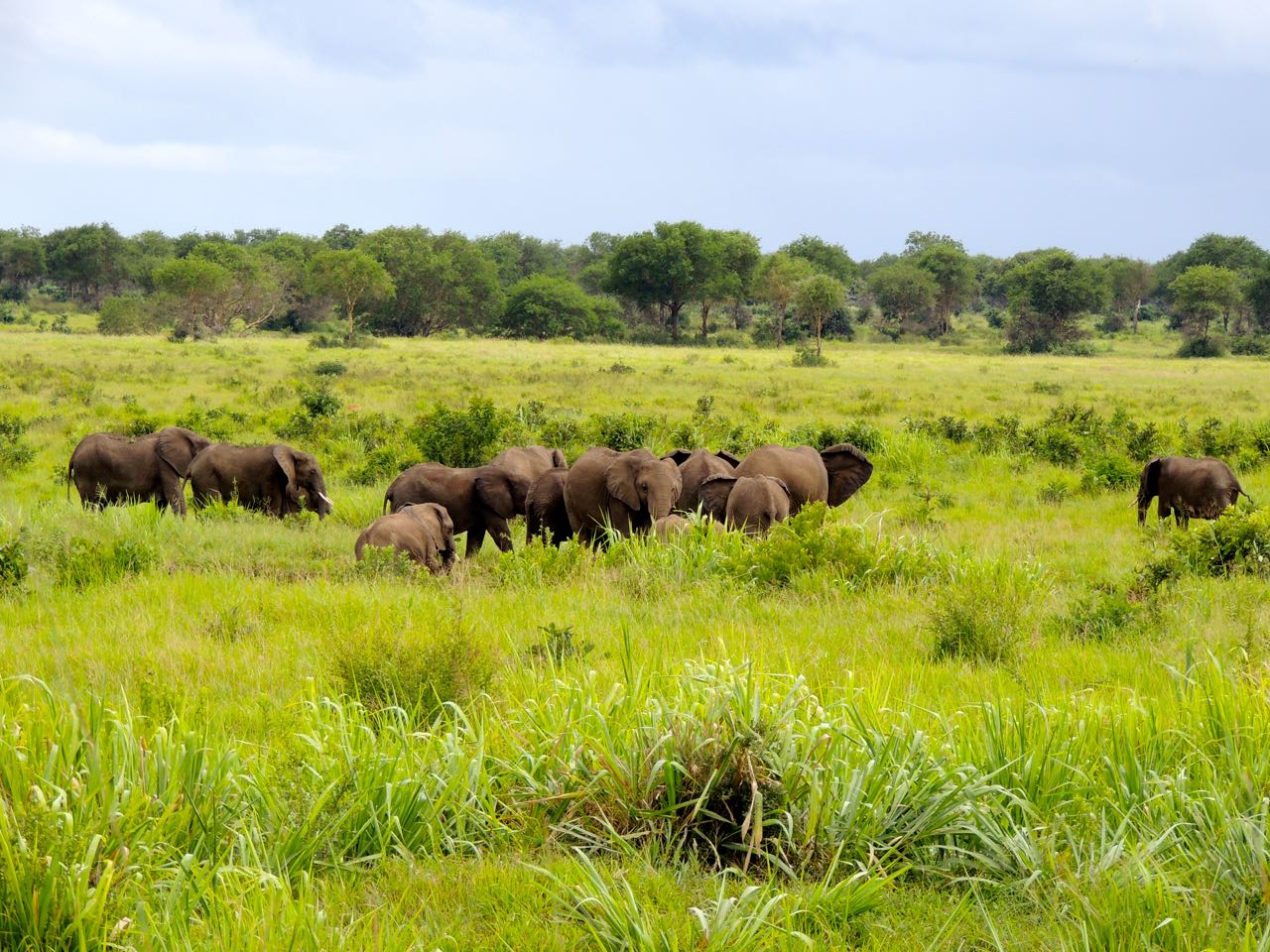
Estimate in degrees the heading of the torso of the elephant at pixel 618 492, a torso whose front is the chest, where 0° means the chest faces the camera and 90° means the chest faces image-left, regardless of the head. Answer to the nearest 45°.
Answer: approximately 315°

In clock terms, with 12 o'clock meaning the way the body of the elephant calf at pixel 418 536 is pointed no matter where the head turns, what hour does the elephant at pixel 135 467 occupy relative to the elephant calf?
The elephant is roughly at 8 o'clock from the elephant calf.

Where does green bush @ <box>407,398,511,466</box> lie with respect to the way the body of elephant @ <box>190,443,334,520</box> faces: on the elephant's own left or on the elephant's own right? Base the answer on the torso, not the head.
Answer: on the elephant's own left

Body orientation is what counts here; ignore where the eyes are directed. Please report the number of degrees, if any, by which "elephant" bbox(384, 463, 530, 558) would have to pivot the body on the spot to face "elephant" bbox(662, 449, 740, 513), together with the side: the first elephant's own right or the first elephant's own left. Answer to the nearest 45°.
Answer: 0° — it already faces it

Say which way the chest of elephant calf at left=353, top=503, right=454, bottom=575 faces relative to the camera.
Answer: to the viewer's right

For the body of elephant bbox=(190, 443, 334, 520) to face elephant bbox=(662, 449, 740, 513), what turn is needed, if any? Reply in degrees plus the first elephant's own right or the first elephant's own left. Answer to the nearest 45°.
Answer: approximately 45° to the first elephant's own right

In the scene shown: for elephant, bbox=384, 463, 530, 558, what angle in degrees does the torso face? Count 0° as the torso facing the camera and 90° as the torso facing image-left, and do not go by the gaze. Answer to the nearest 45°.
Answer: approximately 270°

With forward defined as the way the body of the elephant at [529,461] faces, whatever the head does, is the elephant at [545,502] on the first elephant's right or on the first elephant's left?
on the first elephant's right

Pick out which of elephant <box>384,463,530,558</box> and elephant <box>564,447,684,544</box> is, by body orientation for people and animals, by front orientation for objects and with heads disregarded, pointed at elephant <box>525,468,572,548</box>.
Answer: elephant <box>384,463,530,558</box>

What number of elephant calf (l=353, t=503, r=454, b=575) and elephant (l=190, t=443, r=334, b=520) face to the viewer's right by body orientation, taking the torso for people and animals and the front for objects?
2

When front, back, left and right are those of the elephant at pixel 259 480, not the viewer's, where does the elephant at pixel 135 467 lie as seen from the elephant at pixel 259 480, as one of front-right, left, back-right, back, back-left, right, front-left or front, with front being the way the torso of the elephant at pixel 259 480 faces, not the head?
back-left

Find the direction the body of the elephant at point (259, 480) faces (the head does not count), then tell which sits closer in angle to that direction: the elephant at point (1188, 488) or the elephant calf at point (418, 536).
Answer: the elephant

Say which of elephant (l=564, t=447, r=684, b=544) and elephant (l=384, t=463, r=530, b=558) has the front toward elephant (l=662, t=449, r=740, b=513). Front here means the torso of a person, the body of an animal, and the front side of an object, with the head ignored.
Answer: elephant (l=384, t=463, r=530, b=558)
